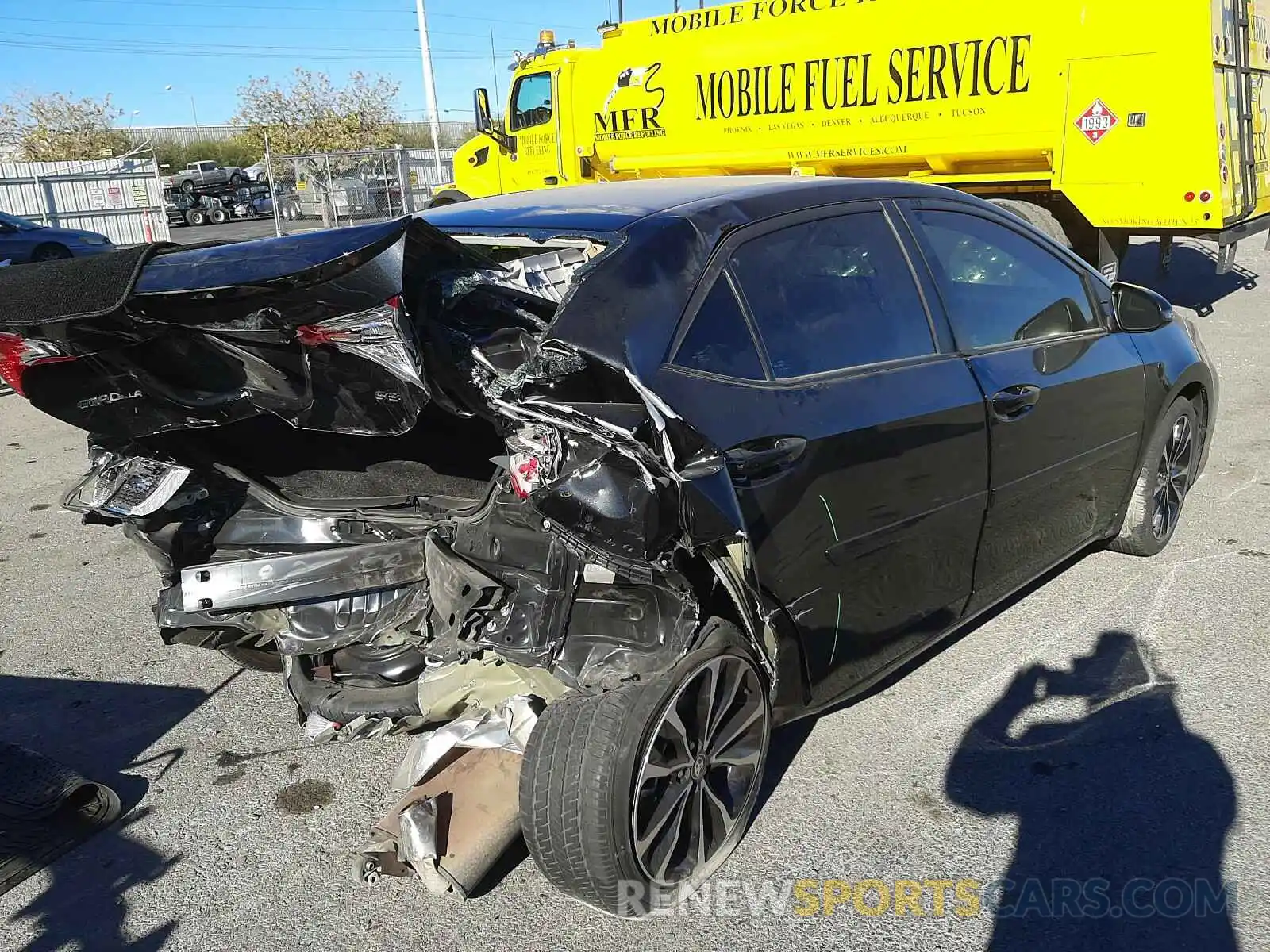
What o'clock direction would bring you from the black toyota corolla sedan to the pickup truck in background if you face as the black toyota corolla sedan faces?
The pickup truck in background is roughly at 10 o'clock from the black toyota corolla sedan.

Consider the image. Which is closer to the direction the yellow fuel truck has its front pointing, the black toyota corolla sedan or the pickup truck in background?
the pickup truck in background

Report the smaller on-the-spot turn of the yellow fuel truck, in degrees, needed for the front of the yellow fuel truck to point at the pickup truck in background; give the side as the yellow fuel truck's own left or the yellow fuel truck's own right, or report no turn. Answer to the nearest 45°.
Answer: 0° — it already faces it

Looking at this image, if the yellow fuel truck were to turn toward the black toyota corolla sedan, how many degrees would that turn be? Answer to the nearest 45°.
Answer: approximately 135° to its left

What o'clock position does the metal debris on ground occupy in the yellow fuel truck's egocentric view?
The metal debris on ground is roughly at 8 o'clock from the yellow fuel truck.

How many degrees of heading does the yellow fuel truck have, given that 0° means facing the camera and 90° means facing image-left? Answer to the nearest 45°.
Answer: approximately 135°

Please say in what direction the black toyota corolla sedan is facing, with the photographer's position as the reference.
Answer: facing away from the viewer and to the right of the viewer

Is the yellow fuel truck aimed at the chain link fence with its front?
yes

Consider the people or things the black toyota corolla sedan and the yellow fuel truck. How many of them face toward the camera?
0

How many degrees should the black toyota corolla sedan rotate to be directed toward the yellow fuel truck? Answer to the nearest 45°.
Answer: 0° — it already faces it
